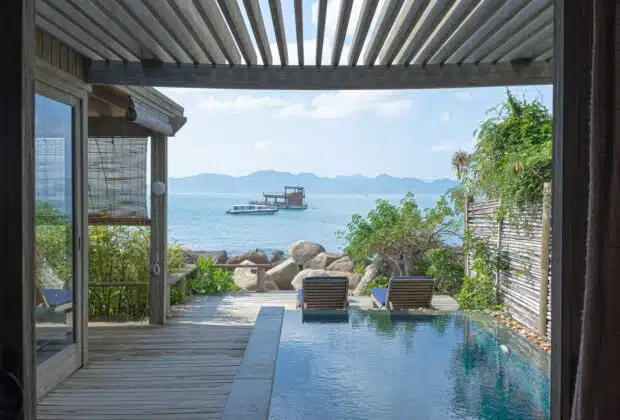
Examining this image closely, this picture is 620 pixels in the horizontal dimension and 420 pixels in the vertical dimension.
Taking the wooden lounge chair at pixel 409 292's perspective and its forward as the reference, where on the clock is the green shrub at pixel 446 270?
The green shrub is roughly at 2 o'clock from the wooden lounge chair.

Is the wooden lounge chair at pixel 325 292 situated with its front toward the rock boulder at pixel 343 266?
yes

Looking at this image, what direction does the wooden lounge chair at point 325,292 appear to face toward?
away from the camera

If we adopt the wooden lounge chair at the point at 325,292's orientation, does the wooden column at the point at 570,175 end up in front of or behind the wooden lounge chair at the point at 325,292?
behind

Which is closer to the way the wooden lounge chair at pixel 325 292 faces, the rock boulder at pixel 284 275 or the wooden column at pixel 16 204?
the rock boulder
